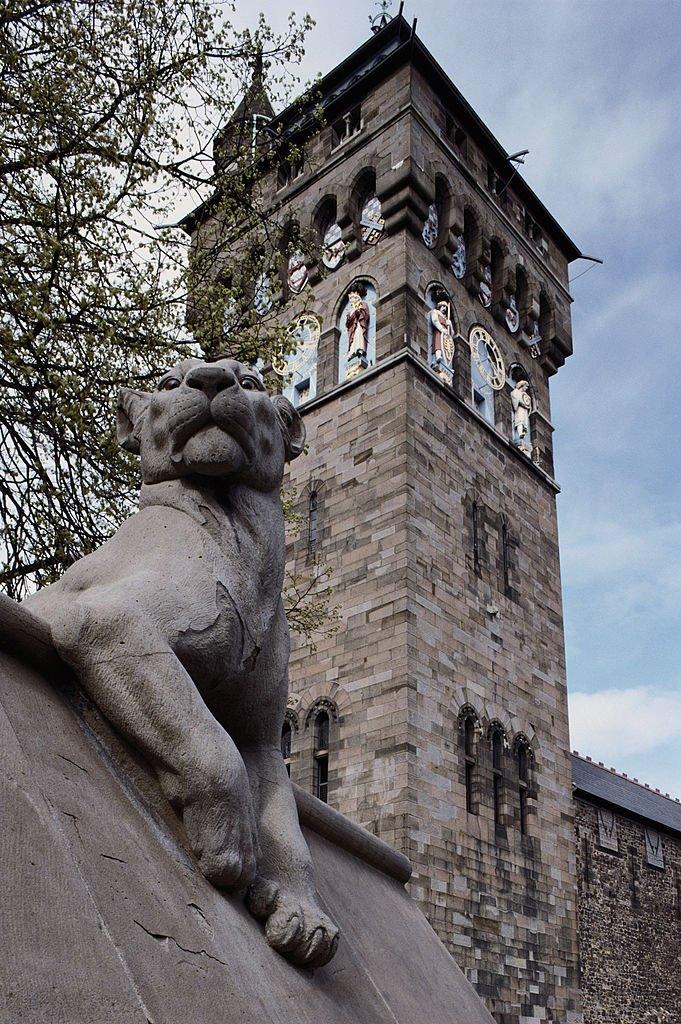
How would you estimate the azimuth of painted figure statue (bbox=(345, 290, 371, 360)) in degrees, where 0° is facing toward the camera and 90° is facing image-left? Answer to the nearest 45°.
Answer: approximately 45°

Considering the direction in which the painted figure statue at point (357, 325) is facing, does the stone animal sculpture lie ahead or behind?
ahead

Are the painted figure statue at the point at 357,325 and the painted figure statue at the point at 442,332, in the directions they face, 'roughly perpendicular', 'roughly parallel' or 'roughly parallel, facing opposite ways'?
roughly perpendicular

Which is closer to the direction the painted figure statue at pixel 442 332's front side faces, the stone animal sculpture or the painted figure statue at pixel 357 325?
the stone animal sculpture

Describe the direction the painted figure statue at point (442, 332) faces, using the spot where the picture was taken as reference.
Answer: facing the viewer and to the right of the viewer

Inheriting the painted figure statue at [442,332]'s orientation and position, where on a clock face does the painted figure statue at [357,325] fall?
the painted figure statue at [357,325] is roughly at 4 o'clock from the painted figure statue at [442,332].

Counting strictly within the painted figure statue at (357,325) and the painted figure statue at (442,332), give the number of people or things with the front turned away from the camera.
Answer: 0

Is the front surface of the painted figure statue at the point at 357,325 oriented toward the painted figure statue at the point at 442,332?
no

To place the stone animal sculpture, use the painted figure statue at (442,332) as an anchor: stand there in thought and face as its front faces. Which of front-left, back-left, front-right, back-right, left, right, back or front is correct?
front-right

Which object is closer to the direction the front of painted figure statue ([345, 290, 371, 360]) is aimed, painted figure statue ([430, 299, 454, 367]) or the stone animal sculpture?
the stone animal sculpture
